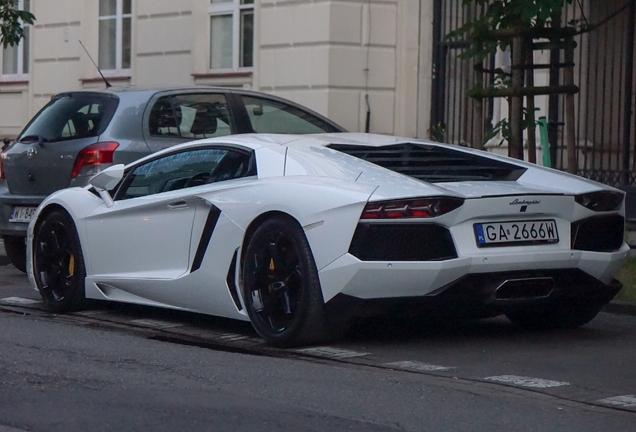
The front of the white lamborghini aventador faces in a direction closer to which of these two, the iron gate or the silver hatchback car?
the silver hatchback car

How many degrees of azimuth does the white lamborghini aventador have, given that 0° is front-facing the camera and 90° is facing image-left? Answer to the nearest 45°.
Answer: approximately 135°

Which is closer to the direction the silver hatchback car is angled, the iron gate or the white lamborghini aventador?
the iron gate

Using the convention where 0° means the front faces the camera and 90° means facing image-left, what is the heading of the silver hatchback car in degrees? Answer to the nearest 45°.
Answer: approximately 225°

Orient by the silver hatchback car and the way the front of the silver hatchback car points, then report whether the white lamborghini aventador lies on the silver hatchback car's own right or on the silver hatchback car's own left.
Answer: on the silver hatchback car's own right

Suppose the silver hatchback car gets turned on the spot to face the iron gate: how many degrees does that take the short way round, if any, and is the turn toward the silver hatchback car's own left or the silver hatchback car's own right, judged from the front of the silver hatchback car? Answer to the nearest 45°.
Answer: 0° — it already faces it

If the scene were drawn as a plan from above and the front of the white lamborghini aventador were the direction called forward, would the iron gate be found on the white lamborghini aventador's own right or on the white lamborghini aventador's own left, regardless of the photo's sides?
on the white lamborghini aventador's own right

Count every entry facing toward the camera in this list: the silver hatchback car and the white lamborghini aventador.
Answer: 0

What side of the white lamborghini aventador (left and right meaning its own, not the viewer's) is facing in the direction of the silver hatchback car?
front
